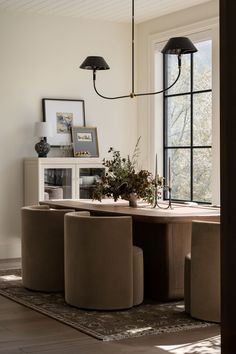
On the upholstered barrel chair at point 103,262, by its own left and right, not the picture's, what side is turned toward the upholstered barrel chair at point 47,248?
left

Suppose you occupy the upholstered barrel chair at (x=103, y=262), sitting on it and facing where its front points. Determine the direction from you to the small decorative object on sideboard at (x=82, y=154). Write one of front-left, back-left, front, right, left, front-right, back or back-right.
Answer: front-left

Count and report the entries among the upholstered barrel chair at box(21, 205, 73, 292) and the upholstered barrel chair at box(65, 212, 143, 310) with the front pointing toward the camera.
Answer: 0

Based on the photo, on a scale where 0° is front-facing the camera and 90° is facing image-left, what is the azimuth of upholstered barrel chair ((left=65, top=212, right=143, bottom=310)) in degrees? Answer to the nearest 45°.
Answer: approximately 225°

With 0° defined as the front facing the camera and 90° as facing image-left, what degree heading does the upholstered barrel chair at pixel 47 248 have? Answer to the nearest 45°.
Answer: approximately 225°

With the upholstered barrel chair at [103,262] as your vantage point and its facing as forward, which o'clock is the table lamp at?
The table lamp is roughly at 10 o'clock from the upholstered barrel chair.

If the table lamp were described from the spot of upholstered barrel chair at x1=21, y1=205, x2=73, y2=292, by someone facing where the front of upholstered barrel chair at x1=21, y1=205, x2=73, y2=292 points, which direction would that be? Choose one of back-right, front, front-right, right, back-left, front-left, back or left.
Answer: front-left

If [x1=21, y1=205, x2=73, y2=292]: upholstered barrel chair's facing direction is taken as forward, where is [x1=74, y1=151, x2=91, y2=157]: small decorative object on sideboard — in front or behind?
in front

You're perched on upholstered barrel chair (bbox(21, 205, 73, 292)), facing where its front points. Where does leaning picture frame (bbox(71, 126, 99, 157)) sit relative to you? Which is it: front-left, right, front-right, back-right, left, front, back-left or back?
front-left

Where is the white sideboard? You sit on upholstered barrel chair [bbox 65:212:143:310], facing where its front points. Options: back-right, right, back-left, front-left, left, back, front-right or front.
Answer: front-left

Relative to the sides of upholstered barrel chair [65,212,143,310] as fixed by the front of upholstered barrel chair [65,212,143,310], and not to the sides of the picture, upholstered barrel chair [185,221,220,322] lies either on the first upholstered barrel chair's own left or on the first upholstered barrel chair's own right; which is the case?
on the first upholstered barrel chair's own right

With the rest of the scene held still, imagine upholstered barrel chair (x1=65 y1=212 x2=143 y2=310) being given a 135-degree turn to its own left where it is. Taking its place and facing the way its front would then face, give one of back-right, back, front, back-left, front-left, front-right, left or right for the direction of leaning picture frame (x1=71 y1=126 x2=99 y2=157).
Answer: right

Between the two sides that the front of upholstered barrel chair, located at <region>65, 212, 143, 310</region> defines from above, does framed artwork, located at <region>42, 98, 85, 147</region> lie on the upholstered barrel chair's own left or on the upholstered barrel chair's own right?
on the upholstered barrel chair's own left
